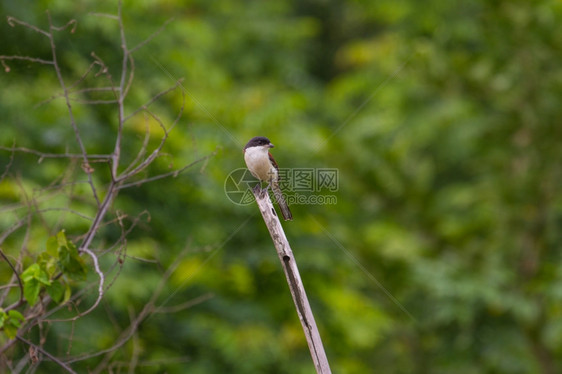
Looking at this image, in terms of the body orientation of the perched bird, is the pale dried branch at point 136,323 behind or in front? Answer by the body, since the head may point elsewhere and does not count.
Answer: in front

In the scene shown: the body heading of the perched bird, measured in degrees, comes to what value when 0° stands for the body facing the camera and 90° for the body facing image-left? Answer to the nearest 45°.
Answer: approximately 45°
